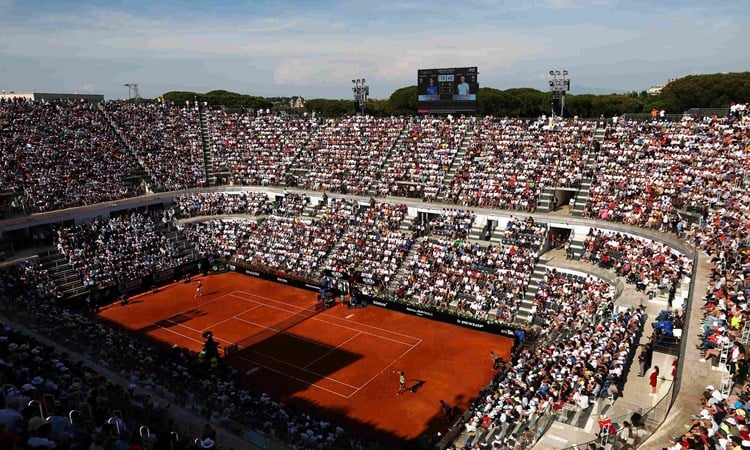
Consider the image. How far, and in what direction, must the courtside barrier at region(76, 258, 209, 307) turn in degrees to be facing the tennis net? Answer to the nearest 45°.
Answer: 0° — it already faces it

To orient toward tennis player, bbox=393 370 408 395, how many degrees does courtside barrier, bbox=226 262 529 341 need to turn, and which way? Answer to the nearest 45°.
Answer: approximately 45° to its left

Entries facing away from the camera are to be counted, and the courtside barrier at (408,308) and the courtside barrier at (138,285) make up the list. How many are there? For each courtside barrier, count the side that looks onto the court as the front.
0

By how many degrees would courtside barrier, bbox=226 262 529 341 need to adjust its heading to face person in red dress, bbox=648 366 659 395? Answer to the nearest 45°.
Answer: approximately 90° to its left

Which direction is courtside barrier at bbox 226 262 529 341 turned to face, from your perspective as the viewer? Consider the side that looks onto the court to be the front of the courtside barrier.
facing the viewer and to the left of the viewer

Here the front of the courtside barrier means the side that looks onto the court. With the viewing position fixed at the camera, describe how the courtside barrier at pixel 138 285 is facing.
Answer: facing the viewer and to the right of the viewer

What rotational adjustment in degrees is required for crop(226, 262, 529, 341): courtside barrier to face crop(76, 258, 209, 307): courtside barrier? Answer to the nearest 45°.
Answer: approximately 45° to its right

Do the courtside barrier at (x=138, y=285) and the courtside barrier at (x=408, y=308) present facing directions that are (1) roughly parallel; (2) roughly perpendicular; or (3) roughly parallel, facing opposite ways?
roughly perpendicular

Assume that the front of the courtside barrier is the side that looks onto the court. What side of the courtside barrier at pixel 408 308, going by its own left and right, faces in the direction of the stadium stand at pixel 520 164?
back

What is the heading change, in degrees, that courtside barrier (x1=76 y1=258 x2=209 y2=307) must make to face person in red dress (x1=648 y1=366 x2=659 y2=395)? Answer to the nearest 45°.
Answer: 0° — it already faces them
